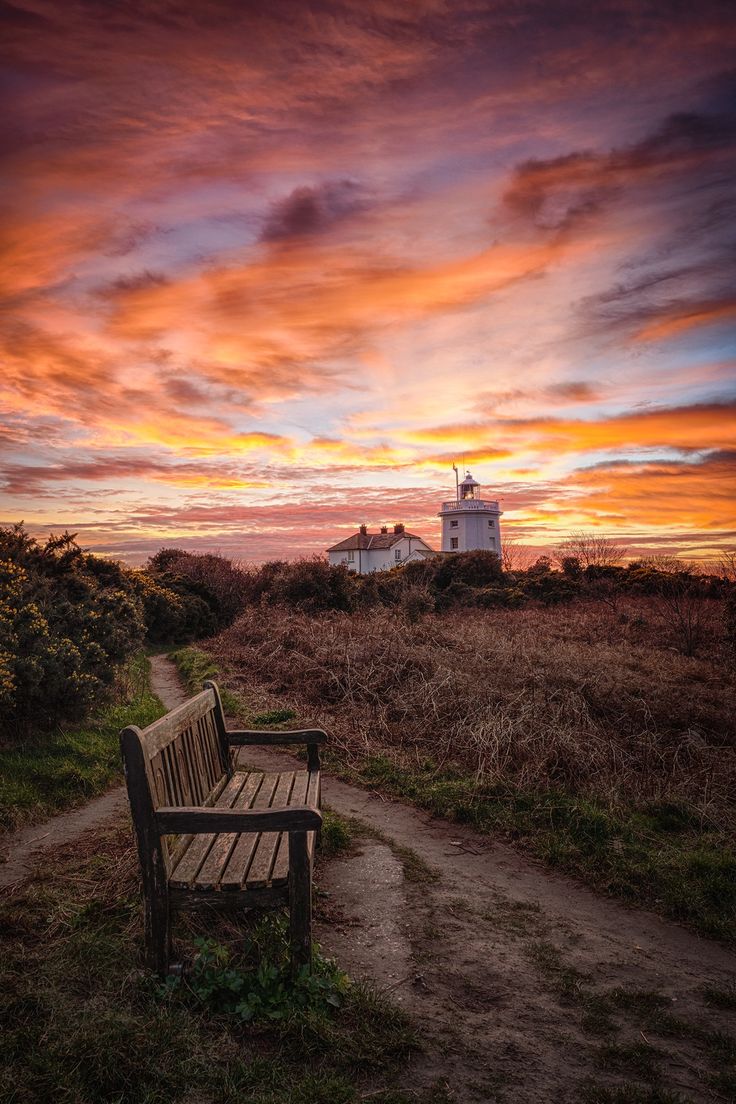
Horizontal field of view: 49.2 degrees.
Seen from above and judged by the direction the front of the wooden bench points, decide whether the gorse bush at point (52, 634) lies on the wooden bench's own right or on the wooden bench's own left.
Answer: on the wooden bench's own left

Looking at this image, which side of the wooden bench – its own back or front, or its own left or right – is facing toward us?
right

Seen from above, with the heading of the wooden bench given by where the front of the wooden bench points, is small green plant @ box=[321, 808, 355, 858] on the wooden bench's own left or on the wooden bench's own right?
on the wooden bench's own left

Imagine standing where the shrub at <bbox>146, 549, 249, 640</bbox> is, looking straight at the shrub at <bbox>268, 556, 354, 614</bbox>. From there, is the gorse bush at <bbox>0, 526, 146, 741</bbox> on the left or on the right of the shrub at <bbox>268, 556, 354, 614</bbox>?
right

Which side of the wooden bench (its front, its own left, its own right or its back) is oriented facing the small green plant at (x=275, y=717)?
left

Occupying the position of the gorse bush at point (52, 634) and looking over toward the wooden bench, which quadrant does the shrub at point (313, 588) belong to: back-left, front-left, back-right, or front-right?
back-left

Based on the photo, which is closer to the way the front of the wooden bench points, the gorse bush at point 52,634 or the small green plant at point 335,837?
the small green plant

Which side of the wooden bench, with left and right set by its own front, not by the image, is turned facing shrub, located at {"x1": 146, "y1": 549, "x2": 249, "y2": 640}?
left
